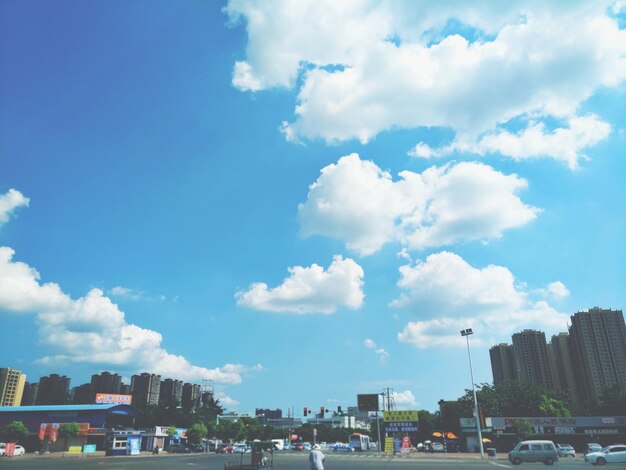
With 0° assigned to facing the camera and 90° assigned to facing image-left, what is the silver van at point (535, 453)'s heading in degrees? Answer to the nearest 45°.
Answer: approximately 90°

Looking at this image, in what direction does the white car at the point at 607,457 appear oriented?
to the viewer's left

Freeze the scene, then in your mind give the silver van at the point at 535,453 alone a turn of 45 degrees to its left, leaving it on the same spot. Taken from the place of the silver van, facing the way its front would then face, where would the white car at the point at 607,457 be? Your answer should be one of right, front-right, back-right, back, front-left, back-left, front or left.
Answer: back-left
